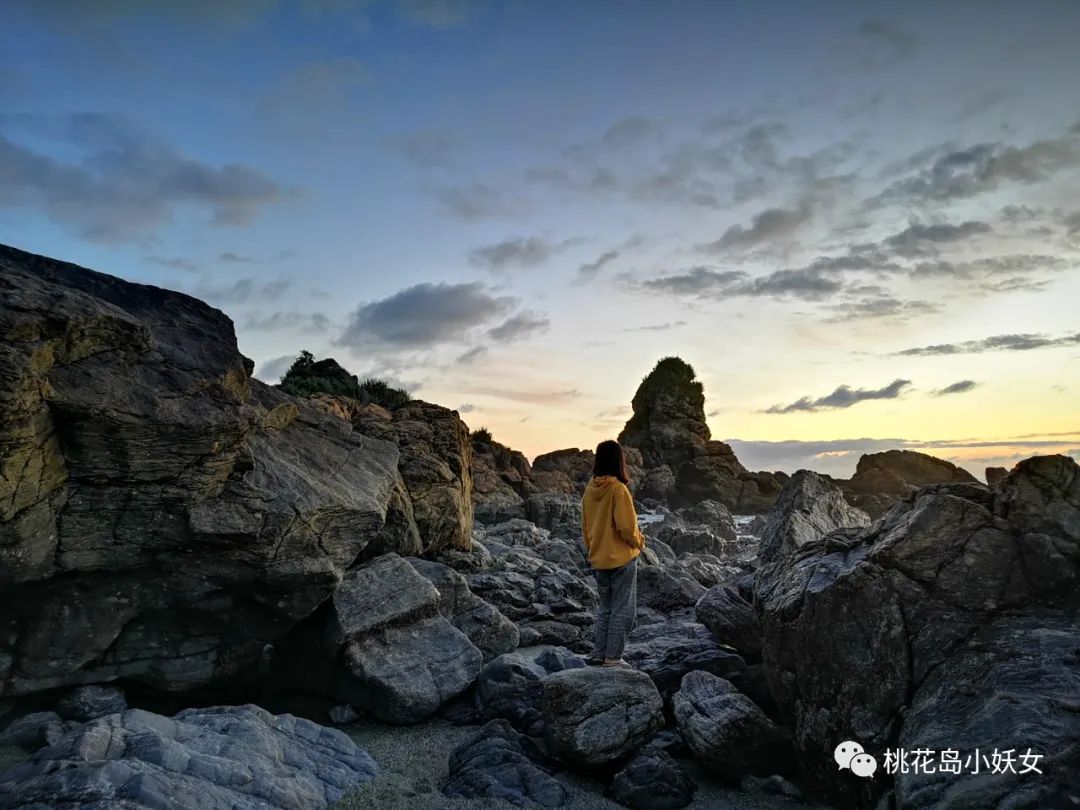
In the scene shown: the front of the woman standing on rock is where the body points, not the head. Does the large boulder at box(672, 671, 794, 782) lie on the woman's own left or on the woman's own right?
on the woman's own right

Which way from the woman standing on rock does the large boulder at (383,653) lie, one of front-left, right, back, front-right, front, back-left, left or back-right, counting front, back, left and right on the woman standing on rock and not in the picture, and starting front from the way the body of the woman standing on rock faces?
back-left

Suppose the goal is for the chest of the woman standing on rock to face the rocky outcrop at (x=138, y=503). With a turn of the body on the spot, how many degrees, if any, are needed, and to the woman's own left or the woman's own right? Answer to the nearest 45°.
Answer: approximately 135° to the woman's own left

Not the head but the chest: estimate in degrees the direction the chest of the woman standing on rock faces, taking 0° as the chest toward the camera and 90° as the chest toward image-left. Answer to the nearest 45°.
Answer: approximately 225°

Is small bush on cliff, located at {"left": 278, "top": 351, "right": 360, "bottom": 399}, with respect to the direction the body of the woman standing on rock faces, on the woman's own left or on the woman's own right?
on the woman's own left

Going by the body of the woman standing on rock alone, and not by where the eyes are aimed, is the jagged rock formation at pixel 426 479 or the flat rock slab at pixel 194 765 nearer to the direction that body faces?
the jagged rock formation

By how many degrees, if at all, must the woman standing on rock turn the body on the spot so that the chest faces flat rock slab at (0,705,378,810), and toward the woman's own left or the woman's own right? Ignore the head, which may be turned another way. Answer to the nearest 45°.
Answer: approximately 180°

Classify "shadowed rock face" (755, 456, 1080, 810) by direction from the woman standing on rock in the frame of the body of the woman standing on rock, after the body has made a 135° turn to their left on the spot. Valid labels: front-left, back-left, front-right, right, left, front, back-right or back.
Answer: back-left

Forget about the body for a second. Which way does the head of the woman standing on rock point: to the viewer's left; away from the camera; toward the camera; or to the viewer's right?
away from the camera
